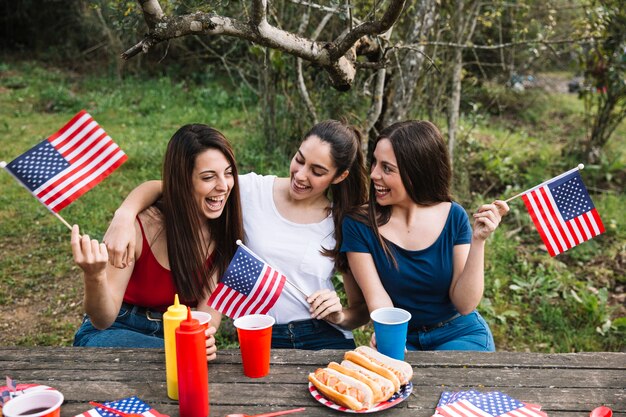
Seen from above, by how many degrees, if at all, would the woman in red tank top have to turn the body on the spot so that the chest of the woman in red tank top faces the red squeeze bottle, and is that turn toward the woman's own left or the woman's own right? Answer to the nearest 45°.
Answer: approximately 45° to the woman's own right

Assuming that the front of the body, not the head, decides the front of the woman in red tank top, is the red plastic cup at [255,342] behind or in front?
in front

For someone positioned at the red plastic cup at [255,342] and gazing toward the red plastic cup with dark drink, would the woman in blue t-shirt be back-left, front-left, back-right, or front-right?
back-right

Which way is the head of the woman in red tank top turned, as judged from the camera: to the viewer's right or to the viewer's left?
to the viewer's right

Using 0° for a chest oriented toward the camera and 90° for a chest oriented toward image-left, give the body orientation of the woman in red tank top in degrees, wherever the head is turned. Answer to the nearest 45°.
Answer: approximately 315°

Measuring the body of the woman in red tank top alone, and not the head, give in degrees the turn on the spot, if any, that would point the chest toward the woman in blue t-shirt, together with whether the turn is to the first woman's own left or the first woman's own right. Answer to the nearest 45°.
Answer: approximately 45° to the first woman's own left

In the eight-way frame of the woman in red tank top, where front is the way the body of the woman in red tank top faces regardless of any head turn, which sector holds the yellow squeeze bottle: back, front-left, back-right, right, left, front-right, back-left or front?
front-right

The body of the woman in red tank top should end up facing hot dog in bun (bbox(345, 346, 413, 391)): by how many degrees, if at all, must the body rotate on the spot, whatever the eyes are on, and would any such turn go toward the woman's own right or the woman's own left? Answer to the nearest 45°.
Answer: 0° — they already face it
